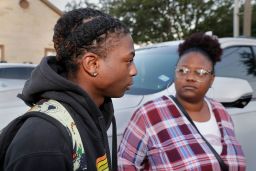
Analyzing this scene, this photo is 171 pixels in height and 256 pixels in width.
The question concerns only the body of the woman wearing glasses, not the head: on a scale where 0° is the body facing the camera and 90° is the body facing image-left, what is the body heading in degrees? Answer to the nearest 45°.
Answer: approximately 315°

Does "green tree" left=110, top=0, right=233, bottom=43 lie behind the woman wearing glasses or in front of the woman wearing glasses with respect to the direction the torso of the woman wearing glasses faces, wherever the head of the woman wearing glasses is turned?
behind

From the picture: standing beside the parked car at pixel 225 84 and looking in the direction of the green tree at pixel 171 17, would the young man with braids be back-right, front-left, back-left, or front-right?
back-left

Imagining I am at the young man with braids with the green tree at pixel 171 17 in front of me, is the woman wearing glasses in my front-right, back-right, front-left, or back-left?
front-right

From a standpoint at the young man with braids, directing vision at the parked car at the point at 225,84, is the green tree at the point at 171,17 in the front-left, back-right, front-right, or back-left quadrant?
front-left

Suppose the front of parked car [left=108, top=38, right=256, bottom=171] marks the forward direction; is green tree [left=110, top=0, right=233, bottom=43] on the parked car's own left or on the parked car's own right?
on the parked car's own right

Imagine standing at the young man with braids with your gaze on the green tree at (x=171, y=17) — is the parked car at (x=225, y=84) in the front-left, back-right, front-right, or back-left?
front-right

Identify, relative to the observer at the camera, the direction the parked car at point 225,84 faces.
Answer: facing the viewer and to the left of the viewer

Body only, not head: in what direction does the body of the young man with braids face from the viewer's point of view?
to the viewer's right

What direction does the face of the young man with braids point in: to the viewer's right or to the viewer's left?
to the viewer's right

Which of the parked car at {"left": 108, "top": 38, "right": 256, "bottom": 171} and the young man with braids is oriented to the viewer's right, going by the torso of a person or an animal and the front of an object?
the young man with braids
